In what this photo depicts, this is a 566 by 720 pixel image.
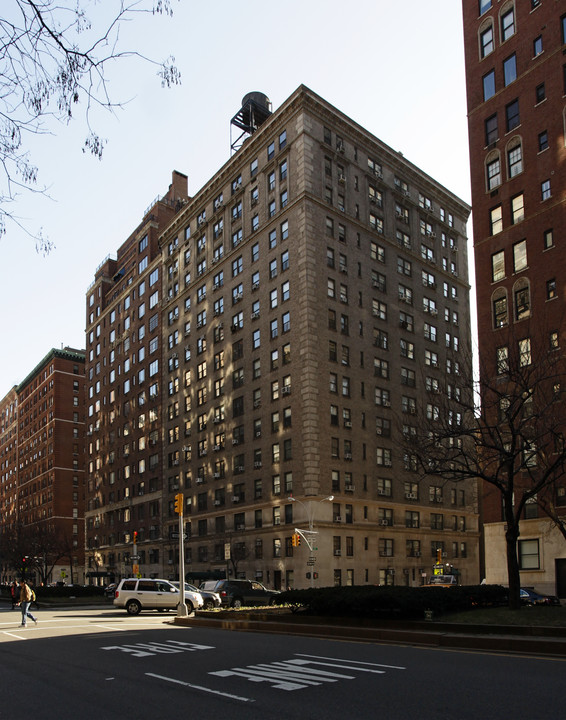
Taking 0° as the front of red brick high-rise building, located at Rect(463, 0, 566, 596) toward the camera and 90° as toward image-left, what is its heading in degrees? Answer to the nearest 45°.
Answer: approximately 45°

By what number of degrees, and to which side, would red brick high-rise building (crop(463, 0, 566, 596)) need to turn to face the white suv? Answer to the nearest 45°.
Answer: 0° — it already faces it
